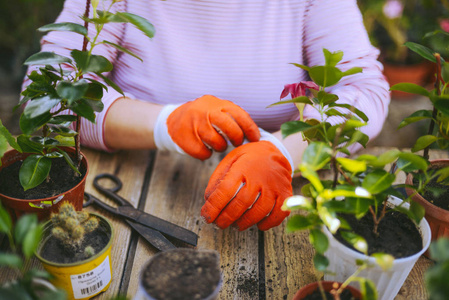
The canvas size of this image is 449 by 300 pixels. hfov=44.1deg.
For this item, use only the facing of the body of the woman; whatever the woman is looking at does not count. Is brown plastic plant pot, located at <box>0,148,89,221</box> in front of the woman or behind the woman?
in front

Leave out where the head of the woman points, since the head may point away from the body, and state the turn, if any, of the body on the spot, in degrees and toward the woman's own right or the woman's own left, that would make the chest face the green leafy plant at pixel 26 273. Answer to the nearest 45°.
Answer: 0° — they already face it

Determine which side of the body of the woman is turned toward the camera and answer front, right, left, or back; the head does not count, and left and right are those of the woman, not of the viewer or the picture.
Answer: front

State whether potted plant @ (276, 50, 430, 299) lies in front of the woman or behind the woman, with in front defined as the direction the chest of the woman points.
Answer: in front

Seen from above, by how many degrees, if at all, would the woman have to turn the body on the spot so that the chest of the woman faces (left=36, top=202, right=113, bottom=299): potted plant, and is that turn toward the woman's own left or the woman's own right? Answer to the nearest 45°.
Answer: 0° — they already face it

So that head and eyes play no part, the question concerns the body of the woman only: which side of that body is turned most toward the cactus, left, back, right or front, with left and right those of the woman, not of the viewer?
front

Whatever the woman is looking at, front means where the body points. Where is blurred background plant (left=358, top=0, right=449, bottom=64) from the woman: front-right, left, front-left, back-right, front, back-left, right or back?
back-left

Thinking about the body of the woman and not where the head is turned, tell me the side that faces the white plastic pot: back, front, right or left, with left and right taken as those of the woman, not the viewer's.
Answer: front

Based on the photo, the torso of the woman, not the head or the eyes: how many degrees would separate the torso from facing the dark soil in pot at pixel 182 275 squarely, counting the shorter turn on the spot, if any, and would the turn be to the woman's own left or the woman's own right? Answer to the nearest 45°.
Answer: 0° — they already face it
